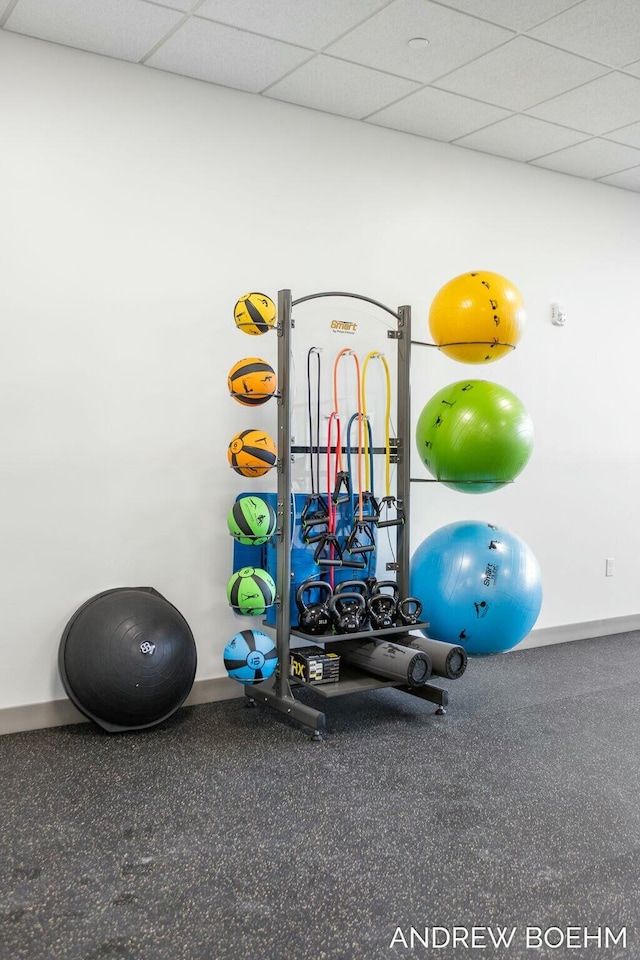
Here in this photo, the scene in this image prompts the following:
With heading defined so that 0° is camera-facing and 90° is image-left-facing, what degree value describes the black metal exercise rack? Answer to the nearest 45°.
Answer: approximately 315°

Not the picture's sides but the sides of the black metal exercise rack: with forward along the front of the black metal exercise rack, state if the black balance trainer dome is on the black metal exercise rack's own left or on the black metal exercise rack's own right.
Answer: on the black metal exercise rack's own right
